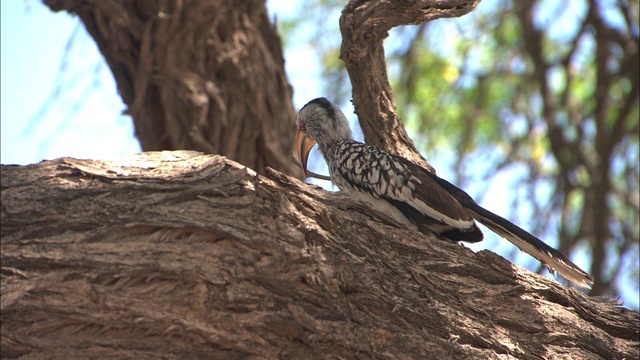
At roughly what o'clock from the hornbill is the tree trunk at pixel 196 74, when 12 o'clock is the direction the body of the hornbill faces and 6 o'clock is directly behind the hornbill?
The tree trunk is roughly at 1 o'clock from the hornbill.

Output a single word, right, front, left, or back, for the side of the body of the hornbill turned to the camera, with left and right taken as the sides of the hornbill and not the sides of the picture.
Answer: left
